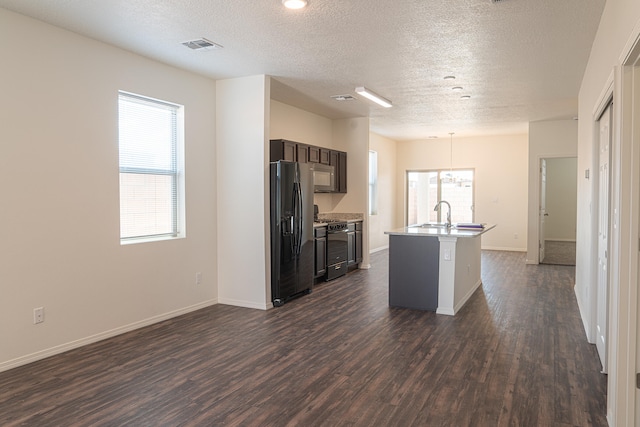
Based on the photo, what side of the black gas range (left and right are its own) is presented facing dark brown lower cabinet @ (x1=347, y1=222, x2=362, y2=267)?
left

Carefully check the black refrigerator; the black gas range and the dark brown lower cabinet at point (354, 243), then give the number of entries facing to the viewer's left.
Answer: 0

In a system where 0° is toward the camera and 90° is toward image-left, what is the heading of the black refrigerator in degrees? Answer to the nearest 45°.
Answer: approximately 315°

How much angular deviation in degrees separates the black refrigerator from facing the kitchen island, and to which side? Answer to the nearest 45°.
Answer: approximately 45° to its left

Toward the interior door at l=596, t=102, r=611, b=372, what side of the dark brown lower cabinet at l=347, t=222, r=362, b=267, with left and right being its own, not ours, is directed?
front

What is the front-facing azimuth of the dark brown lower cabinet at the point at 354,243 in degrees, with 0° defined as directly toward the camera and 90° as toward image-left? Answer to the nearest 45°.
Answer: approximately 315°

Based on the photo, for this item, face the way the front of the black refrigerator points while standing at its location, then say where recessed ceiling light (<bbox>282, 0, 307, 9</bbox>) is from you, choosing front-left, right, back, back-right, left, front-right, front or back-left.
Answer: front-right

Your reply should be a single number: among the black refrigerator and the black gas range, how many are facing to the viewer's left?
0

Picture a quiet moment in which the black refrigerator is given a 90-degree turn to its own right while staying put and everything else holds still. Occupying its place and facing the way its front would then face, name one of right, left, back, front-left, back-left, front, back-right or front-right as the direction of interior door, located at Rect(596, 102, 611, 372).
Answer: left

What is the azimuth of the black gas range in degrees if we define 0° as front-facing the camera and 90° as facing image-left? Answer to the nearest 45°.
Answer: approximately 315°

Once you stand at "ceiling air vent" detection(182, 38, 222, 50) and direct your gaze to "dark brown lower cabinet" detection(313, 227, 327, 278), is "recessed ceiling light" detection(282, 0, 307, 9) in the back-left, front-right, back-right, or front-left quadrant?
back-right

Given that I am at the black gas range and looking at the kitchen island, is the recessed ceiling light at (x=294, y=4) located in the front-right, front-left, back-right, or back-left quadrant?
front-right

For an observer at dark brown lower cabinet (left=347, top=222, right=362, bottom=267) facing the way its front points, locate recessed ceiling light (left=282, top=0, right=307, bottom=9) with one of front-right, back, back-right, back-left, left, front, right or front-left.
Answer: front-right

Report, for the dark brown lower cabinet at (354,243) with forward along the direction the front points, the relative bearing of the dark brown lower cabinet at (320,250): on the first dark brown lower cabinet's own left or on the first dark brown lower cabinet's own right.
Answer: on the first dark brown lower cabinet's own right
